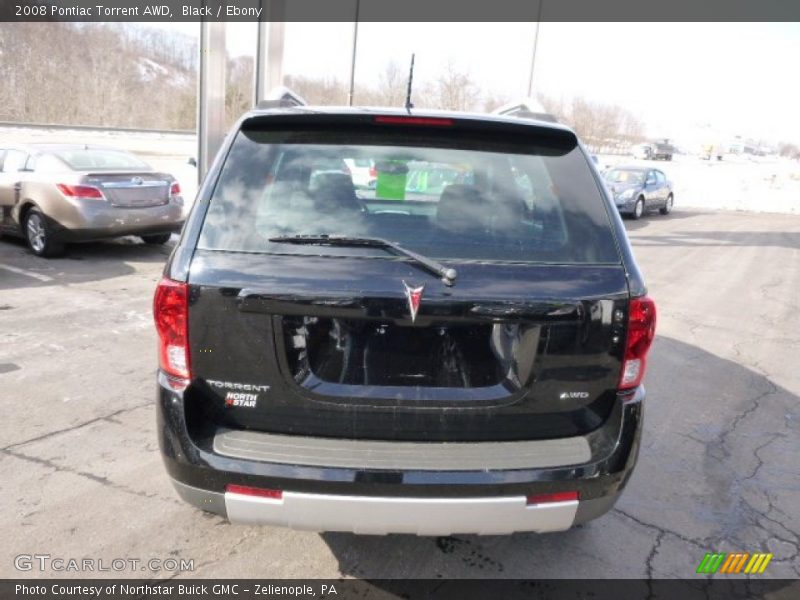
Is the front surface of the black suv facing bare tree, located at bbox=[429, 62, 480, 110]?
yes

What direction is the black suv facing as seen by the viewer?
away from the camera
